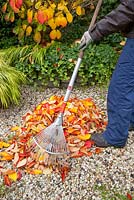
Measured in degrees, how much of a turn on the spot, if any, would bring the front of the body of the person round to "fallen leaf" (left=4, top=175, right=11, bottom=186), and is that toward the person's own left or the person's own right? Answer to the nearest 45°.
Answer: approximately 45° to the person's own left

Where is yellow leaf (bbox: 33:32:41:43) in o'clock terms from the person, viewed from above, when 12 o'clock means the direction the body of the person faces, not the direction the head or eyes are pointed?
The yellow leaf is roughly at 2 o'clock from the person.

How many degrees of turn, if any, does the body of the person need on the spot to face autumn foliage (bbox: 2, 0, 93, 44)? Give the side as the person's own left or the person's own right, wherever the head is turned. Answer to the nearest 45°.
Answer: approximately 45° to the person's own right

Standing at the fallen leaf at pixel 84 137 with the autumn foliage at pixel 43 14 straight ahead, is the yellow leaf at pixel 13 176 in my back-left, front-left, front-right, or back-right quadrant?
back-left

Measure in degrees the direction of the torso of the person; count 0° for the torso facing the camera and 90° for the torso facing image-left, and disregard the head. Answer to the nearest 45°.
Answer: approximately 90°
